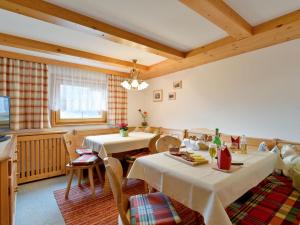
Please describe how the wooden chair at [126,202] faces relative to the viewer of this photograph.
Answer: facing to the right of the viewer

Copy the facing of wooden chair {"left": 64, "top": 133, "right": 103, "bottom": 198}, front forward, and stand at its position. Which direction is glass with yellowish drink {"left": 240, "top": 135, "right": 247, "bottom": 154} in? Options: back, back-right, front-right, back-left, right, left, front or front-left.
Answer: front-right

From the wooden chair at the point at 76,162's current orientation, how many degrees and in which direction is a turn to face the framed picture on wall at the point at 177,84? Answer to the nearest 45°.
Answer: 0° — it already faces it

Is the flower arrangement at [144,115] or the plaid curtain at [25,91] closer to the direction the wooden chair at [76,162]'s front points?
the flower arrangement

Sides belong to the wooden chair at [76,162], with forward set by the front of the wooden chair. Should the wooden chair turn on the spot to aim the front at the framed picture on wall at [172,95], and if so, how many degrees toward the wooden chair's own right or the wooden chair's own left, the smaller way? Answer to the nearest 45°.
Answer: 0° — it already faces it

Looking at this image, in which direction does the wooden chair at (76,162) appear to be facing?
to the viewer's right

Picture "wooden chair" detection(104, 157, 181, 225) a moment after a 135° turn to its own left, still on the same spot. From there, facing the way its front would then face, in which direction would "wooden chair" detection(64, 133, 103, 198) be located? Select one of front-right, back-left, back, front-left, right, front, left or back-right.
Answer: front

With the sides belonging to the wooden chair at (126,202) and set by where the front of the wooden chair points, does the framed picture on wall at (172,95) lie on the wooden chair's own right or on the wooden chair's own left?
on the wooden chair's own left

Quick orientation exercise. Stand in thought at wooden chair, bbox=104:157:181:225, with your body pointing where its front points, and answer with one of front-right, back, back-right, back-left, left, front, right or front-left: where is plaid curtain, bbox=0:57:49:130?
back-left
